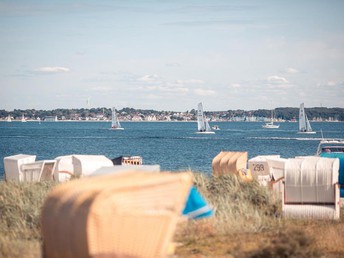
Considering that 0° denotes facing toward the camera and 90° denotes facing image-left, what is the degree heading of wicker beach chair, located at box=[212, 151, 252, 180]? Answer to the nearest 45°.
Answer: approximately 225°

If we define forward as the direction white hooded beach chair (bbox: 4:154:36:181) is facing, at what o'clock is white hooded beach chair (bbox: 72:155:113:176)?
white hooded beach chair (bbox: 72:155:113:176) is roughly at 3 o'clock from white hooded beach chair (bbox: 4:154:36:181).

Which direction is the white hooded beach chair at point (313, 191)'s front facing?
away from the camera

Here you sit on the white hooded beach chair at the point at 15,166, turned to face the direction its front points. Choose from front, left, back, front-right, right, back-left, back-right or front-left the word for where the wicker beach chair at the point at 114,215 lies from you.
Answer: back-right

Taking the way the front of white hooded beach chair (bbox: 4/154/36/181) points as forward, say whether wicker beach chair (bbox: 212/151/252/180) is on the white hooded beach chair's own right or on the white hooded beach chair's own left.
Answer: on the white hooded beach chair's own right

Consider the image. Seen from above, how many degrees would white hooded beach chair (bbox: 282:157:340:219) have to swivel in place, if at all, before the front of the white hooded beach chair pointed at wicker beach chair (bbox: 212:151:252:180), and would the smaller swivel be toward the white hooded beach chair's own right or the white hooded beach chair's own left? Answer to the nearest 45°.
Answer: approximately 45° to the white hooded beach chair's own left

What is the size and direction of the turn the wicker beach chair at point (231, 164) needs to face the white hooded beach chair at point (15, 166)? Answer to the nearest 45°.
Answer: approximately 135° to its left

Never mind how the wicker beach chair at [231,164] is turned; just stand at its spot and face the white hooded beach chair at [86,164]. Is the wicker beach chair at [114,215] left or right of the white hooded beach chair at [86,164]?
left

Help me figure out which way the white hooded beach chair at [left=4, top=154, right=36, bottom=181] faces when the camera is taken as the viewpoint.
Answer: facing away from the viewer and to the right of the viewer
